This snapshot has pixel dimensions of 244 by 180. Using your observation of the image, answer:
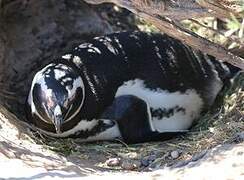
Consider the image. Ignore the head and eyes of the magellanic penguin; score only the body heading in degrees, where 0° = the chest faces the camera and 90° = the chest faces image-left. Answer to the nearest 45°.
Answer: approximately 45°
